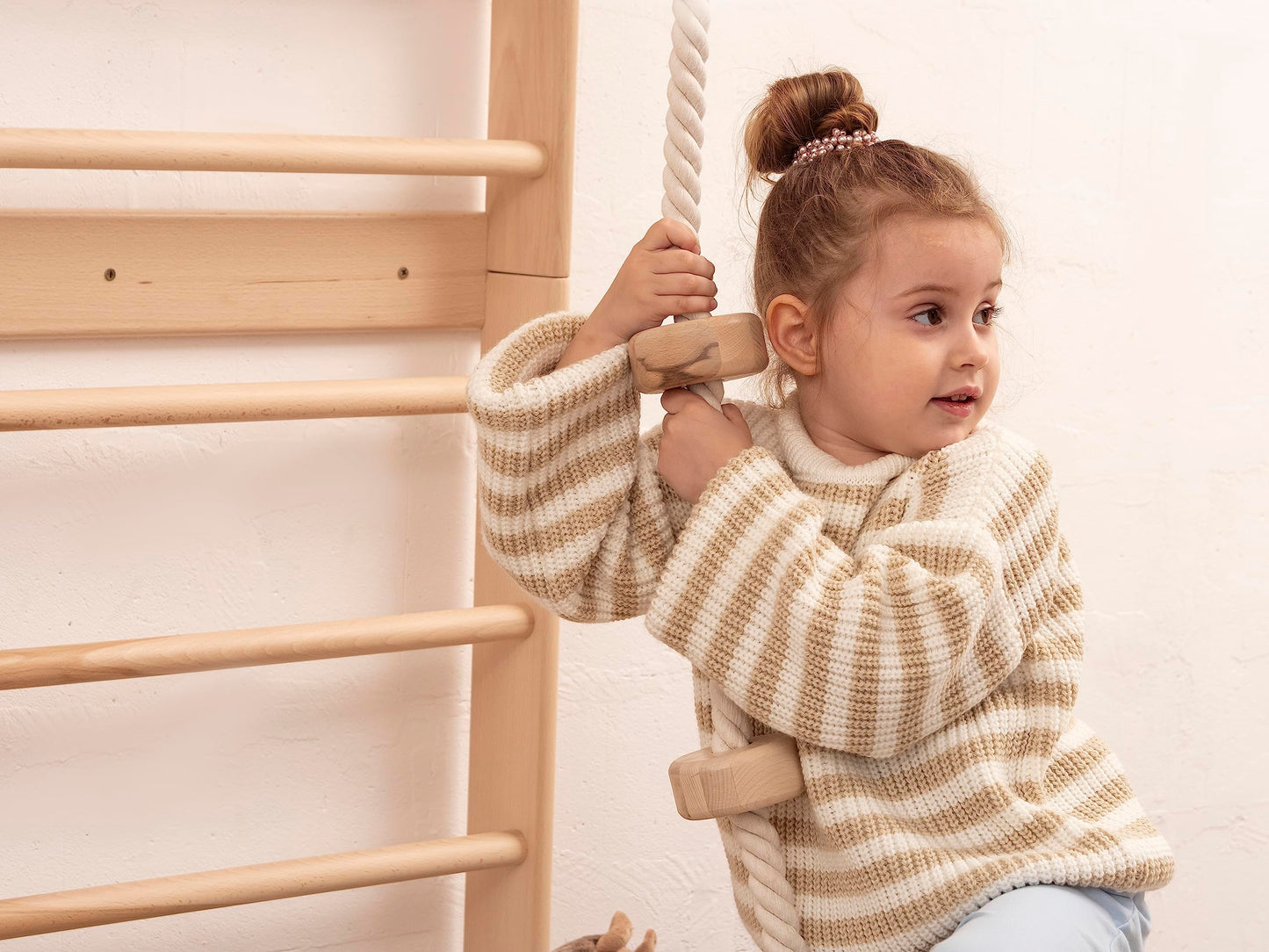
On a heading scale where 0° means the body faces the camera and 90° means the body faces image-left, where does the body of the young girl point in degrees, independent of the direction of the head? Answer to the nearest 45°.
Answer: approximately 45°

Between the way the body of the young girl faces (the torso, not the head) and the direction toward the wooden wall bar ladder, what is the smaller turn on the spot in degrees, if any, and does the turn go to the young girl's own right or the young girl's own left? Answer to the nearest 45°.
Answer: approximately 90° to the young girl's own right

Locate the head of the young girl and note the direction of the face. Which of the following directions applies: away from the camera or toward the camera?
toward the camera
